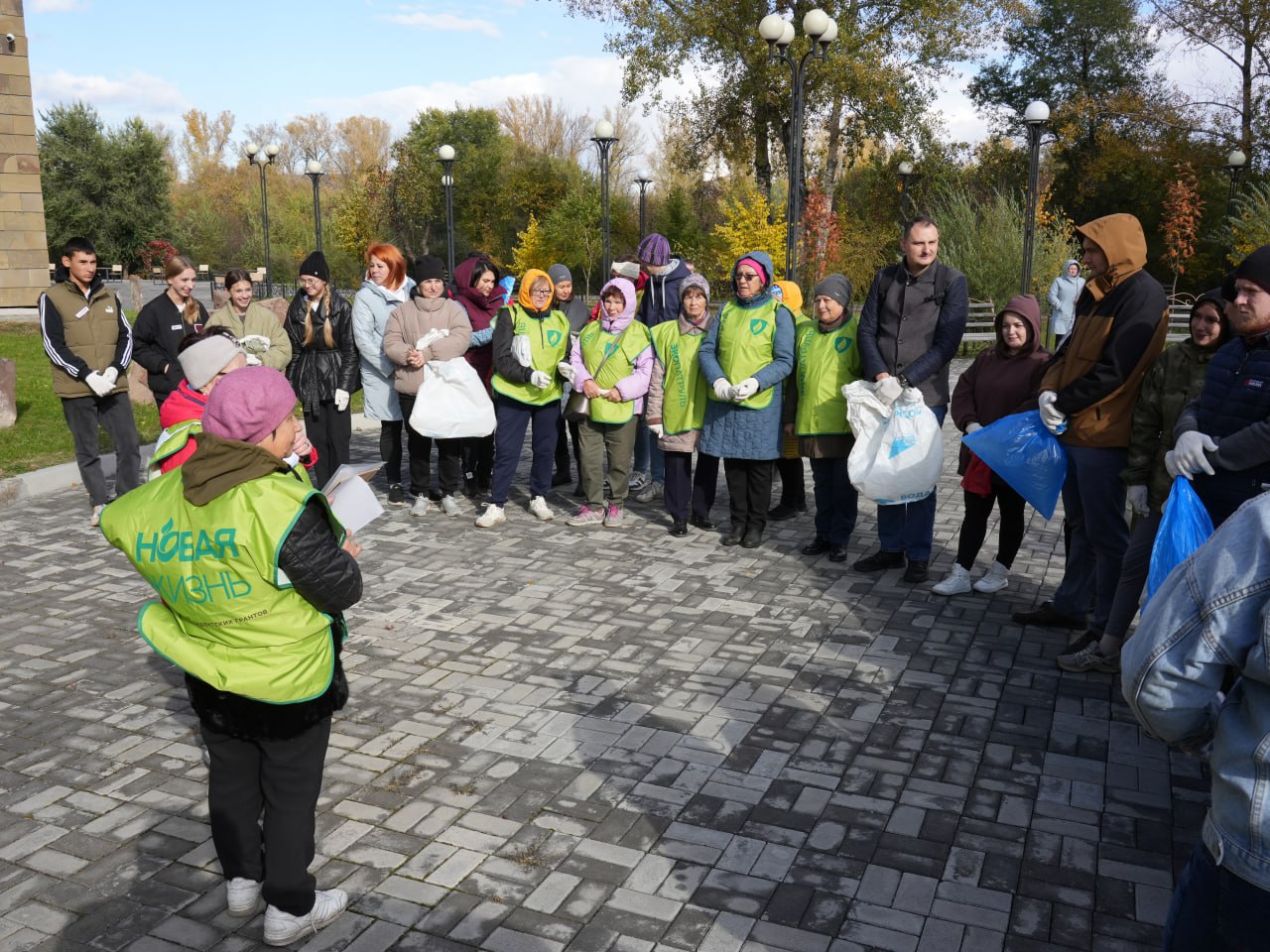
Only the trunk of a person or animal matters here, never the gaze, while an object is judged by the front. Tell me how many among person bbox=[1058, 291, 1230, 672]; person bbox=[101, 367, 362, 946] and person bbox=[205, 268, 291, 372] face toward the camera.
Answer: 1

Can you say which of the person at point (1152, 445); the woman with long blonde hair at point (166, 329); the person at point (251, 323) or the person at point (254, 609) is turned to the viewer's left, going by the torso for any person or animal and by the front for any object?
the person at point (1152, 445)

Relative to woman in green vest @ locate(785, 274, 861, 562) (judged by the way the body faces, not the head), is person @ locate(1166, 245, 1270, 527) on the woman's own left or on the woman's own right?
on the woman's own left

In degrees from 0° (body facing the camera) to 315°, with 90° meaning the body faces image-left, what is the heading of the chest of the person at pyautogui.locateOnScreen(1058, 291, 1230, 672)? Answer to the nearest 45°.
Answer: approximately 90°

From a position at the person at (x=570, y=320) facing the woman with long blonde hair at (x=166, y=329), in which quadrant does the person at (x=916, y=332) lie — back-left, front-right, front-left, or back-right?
back-left

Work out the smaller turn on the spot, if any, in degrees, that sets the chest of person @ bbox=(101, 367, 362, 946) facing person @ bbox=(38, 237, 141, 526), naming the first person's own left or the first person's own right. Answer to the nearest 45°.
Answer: approximately 45° to the first person's own left

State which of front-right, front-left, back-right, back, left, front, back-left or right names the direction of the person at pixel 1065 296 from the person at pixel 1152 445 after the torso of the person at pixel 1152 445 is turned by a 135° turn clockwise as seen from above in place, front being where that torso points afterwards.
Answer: front-left

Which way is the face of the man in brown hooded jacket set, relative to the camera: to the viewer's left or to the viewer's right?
to the viewer's left

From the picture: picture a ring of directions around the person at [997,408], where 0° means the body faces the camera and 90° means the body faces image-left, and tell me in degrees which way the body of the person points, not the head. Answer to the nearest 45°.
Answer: approximately 45°

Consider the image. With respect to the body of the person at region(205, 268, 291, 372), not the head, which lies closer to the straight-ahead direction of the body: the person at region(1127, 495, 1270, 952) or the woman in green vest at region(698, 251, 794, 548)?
the person

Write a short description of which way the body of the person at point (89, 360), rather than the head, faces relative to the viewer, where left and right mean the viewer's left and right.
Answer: facing the viewer and to the right of the viewer

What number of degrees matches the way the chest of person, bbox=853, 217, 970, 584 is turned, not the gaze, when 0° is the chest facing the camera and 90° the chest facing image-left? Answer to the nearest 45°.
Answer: approximately 45°

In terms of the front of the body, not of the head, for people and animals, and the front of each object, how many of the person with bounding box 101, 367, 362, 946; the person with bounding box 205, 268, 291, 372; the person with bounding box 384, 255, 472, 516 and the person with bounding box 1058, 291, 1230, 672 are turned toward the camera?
2
